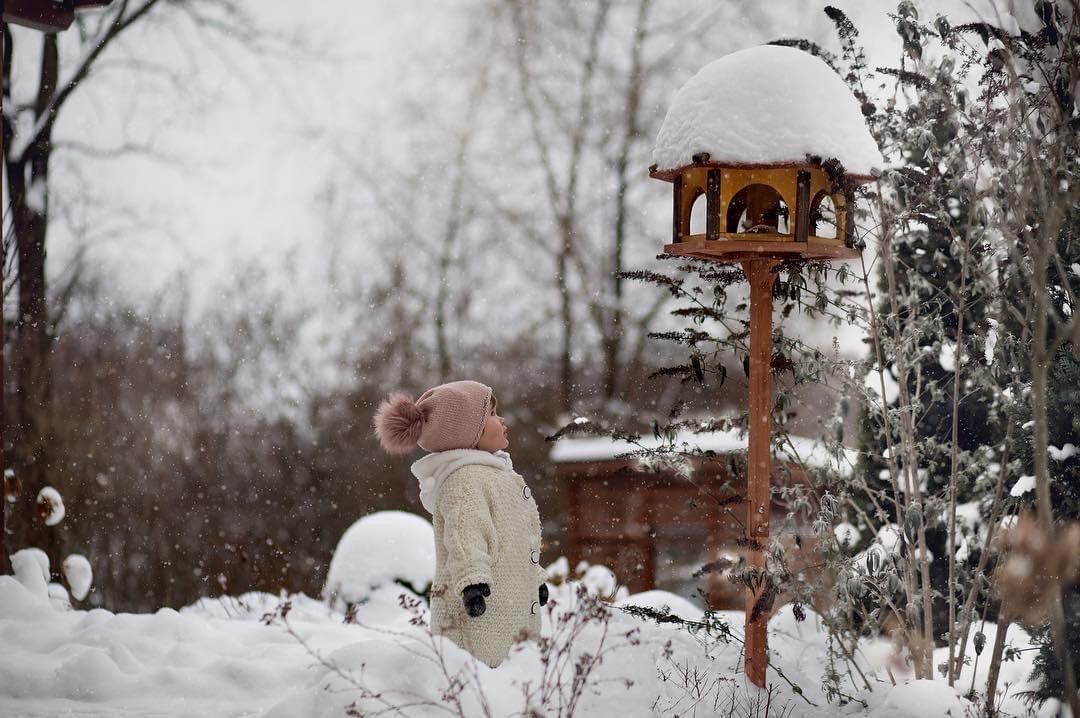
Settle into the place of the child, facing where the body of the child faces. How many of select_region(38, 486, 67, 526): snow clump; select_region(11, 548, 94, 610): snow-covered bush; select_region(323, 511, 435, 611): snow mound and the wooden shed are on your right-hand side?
0

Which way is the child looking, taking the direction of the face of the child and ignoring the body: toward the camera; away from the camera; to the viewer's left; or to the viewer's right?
to the viewer's right

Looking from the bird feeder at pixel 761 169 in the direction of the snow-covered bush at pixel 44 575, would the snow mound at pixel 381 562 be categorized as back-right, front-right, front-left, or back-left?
front-right

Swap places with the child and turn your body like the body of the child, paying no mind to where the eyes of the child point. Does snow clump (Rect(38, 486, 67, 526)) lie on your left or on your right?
on your left

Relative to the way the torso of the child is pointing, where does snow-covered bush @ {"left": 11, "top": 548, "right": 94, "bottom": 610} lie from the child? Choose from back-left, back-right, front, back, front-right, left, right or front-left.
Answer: back-left

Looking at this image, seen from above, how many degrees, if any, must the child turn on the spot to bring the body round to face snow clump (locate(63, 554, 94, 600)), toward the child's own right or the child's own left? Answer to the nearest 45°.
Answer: approximately 135° to the child's own left

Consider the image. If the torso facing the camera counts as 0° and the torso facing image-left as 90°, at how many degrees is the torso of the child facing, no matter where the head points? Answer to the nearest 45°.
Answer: approximately 270°

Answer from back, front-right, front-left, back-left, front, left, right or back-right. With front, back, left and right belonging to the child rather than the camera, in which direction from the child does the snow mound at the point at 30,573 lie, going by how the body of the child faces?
back-left
